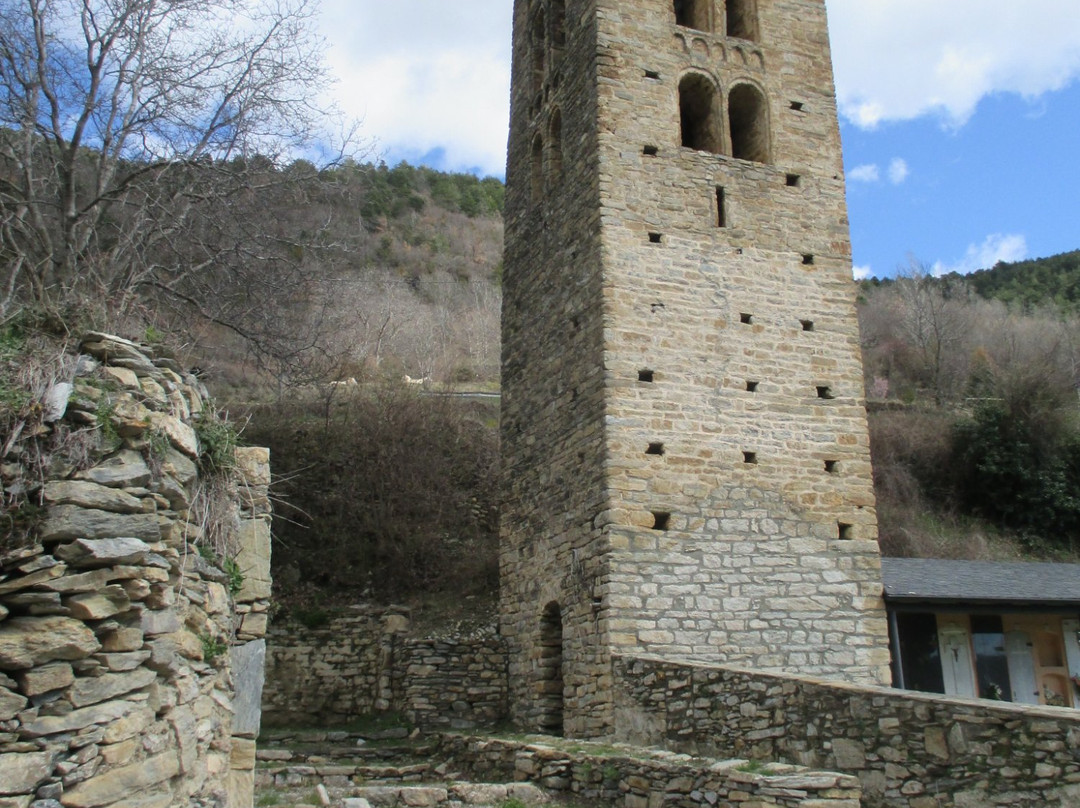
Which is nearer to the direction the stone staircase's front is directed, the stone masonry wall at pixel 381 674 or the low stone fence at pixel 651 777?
the low stone fence

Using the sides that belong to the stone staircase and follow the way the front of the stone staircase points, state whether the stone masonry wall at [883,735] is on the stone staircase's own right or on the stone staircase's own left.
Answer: on the stone staircase's own left

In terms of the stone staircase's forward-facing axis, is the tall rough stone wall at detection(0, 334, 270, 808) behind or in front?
in front

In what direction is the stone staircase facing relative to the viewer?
toward the camera
